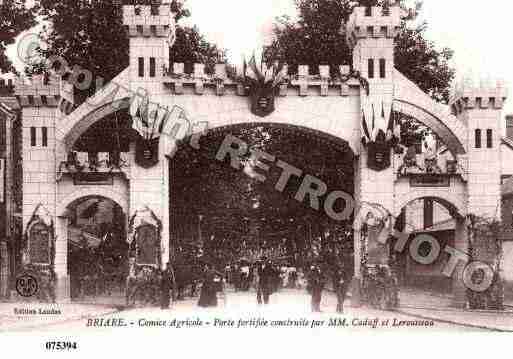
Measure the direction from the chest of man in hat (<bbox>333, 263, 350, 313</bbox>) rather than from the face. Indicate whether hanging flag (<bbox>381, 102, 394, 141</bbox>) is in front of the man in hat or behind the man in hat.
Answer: behind

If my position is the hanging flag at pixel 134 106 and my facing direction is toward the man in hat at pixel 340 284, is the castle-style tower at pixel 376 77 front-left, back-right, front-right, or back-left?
front-left

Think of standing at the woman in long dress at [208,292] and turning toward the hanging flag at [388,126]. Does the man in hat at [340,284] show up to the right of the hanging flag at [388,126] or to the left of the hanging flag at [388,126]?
right

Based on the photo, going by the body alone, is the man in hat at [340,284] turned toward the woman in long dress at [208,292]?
no

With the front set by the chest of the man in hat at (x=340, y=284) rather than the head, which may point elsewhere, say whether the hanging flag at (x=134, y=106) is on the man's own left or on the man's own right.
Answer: on the man's own right

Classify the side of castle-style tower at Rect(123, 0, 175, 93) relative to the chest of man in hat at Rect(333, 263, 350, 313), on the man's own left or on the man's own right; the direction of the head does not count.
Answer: on the man's own right

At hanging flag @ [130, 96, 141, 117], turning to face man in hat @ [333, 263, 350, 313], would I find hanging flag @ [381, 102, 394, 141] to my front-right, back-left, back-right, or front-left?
front-left

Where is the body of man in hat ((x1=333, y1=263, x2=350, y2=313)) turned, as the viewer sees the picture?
toward the camera
